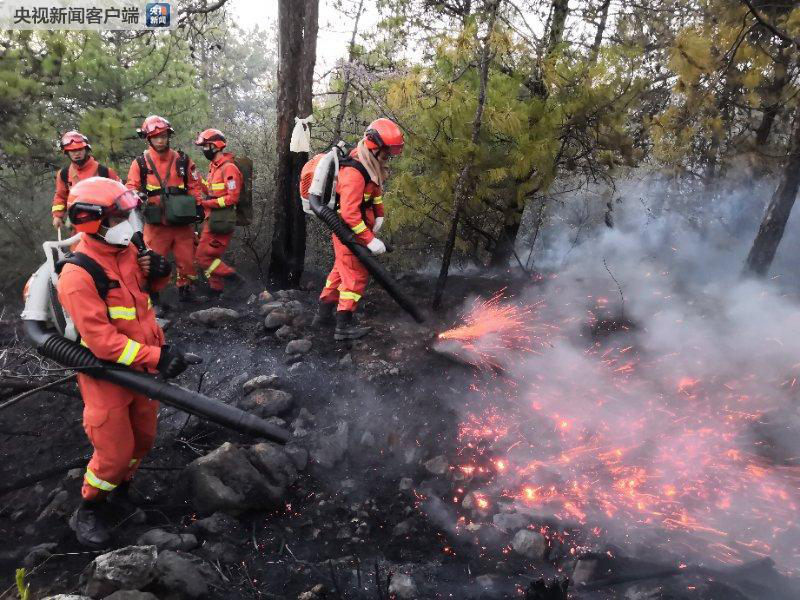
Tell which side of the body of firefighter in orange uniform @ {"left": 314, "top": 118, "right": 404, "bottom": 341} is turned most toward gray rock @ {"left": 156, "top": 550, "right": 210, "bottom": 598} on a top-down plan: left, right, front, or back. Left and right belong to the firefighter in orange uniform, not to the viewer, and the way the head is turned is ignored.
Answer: right

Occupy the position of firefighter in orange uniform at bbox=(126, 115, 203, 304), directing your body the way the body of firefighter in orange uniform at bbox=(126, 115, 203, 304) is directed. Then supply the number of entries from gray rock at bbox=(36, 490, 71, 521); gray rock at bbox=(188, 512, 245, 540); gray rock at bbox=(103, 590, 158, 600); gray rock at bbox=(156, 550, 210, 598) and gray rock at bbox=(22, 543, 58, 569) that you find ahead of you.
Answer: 5

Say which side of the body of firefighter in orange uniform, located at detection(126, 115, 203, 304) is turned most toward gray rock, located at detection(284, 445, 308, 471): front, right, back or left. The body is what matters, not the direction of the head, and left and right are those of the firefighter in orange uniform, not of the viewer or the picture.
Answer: front

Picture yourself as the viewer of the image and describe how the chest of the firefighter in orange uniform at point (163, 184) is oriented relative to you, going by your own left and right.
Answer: facing the viewer

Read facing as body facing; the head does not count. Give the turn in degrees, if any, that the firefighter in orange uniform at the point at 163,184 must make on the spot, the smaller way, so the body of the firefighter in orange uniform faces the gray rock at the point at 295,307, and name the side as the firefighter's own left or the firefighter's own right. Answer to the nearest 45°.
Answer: approximately 45° to the firefighter's own left

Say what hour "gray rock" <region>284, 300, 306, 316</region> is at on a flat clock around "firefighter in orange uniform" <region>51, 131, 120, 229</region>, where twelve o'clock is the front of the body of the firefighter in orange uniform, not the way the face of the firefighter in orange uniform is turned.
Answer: The gray rock is roughly at 10 o'clock from the firefighter in orange uniform.

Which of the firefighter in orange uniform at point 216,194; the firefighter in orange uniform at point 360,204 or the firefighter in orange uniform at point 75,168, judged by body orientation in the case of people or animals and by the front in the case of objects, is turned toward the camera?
the firefighter in orange uniform at point 75,168

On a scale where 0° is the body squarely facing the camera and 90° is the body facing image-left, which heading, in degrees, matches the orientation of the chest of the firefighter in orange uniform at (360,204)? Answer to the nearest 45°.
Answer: approximately 270°

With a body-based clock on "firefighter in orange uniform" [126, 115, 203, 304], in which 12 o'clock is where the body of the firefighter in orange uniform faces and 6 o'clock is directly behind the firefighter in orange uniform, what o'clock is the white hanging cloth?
The white hanging cloth is roughly at 9 o'clock from the firefighter in orange uniform.

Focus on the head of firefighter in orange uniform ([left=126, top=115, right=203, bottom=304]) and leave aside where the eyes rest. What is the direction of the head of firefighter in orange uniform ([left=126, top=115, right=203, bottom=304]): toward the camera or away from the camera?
toward the camera

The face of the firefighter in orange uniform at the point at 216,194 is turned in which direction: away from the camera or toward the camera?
toward the camera

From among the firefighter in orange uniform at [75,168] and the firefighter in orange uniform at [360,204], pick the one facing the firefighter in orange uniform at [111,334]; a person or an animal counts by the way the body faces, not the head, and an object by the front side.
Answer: the firefighter in orange uniform at [75,168]

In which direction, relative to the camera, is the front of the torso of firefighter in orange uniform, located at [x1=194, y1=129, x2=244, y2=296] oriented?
to the viewer's left

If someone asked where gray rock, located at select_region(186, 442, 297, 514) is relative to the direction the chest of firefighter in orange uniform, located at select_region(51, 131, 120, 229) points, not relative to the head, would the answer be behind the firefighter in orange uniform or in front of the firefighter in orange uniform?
in front
